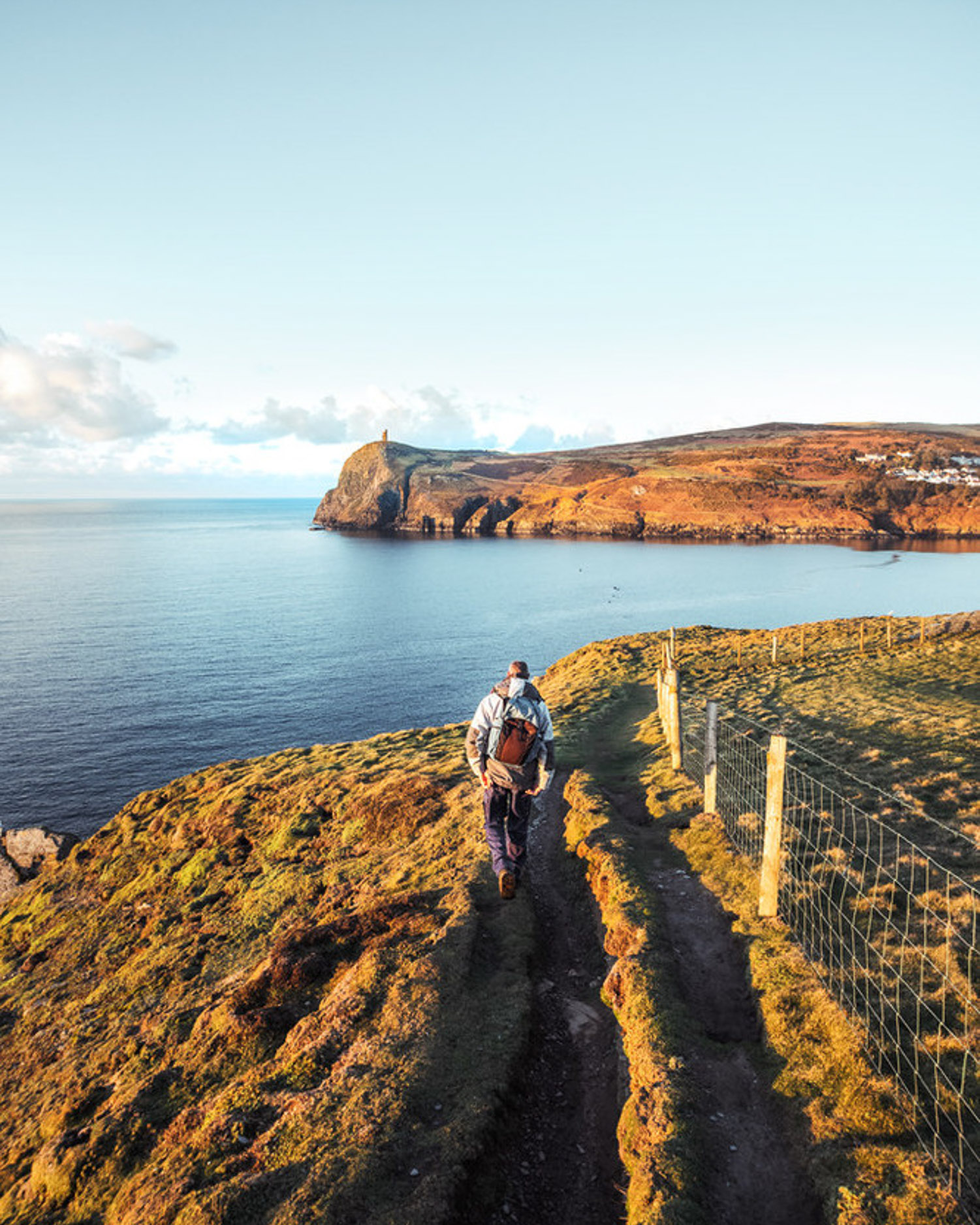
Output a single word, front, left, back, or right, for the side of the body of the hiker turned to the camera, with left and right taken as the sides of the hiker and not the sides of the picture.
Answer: back

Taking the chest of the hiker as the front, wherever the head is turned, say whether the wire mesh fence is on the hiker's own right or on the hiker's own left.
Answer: on the hiker's own right
